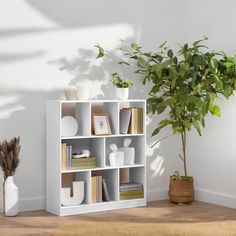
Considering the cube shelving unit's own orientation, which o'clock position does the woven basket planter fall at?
The woven basket planter is roughly at 10 o'clock from the cube shelving unit.

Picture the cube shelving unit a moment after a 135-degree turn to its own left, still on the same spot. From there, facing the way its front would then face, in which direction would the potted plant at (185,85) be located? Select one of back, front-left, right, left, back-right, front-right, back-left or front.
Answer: right

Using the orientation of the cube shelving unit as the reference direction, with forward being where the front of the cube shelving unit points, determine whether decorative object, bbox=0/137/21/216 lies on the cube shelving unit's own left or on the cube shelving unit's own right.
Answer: on the cube shelving unit's own right

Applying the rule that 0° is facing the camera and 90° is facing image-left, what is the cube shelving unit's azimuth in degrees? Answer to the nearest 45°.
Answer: approximately 315°

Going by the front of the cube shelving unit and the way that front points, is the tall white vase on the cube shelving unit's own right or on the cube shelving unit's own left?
on the cube shelving unit's own right
